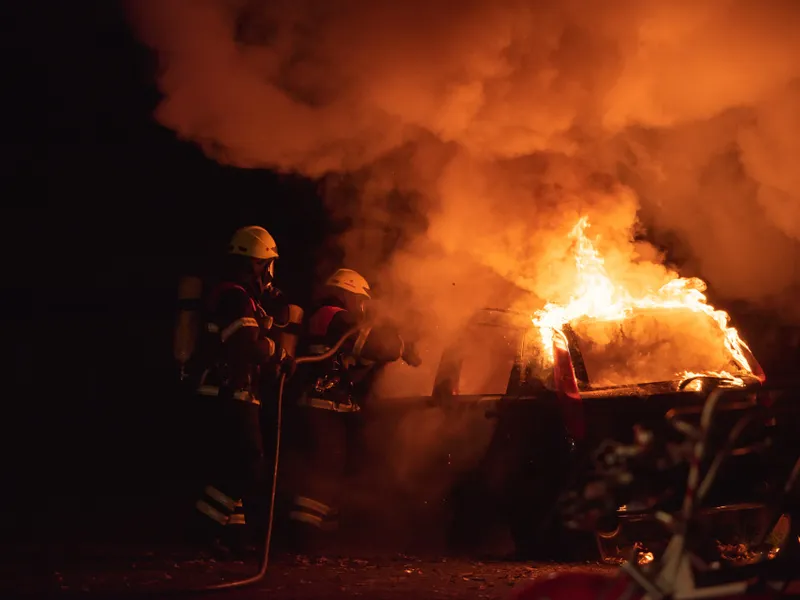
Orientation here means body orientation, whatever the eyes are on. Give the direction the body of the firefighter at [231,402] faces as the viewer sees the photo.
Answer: to the viewer's right

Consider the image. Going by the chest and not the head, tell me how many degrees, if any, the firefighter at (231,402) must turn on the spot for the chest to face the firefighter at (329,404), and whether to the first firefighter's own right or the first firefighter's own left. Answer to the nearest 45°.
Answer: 0° — they already face them

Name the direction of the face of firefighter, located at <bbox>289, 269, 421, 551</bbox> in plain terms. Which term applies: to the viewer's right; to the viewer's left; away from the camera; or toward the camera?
to the viewer's right

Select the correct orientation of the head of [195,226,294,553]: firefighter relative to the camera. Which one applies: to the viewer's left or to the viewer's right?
to the viewer's right

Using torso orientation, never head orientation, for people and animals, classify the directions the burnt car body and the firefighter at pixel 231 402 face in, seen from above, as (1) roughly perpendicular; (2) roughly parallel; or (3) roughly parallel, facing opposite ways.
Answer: roughly perpendicular
